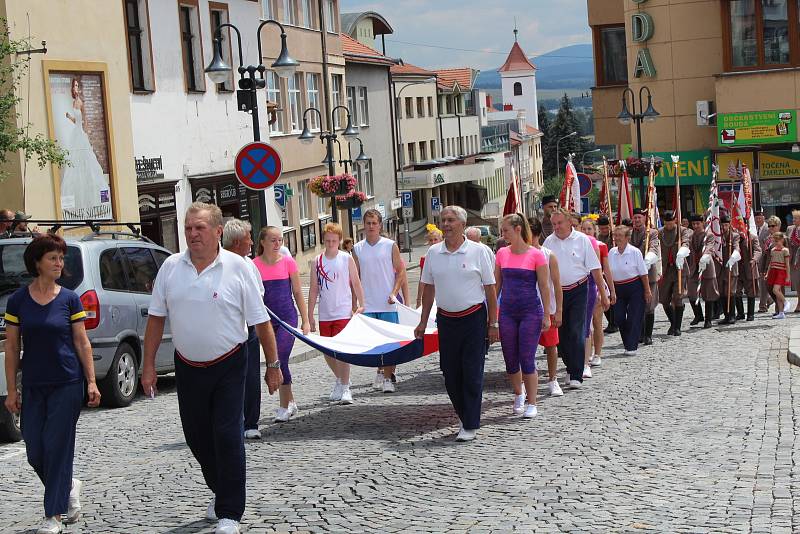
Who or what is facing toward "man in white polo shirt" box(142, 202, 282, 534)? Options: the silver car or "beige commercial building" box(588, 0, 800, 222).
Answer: the beige commercial building

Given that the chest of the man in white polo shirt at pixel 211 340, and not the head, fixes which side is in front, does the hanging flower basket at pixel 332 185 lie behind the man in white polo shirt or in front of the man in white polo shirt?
behind

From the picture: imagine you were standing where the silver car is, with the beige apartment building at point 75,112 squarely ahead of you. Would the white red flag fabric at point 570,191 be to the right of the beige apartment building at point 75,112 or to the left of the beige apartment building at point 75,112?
right

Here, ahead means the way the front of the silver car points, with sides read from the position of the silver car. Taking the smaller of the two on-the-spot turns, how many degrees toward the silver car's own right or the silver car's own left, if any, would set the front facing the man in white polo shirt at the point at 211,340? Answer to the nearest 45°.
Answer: approximately 135° to the silver car's own right

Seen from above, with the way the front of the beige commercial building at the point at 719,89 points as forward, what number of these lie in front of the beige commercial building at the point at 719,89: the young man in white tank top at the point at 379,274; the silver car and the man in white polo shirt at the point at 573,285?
3

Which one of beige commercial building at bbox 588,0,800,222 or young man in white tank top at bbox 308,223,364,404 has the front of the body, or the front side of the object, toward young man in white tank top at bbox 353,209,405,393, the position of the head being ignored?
the beige commercial building

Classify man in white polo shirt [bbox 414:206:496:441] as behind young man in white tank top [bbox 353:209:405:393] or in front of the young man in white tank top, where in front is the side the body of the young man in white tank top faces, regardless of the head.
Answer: in front

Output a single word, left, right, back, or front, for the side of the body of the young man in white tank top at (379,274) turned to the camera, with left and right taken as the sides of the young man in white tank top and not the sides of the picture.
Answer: front

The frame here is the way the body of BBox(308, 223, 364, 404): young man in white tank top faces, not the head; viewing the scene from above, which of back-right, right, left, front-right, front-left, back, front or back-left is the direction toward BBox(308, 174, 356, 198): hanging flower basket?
back

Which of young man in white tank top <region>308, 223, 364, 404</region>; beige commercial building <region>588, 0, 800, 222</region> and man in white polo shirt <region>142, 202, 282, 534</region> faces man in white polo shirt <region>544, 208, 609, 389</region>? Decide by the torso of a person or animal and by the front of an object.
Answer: the beige commercial building

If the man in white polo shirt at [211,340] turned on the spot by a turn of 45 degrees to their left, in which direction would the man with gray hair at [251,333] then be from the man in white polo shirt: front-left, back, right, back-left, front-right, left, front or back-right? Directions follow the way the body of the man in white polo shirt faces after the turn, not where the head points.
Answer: back

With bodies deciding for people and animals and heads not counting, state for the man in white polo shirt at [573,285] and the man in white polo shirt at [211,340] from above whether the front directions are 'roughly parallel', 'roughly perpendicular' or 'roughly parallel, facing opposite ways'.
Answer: roughly parallel

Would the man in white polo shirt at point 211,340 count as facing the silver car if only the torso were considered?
no

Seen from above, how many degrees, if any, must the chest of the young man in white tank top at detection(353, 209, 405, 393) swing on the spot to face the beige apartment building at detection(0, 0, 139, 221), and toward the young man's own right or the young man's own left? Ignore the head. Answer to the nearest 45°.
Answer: approximately 135° to the young man's own right

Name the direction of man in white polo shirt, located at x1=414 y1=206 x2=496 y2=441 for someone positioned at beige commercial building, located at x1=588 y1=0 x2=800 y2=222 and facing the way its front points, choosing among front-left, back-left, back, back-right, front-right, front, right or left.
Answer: front

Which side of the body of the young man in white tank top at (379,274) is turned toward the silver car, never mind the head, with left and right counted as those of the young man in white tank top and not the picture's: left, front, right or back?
right

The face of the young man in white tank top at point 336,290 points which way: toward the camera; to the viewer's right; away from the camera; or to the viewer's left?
toward the camera
